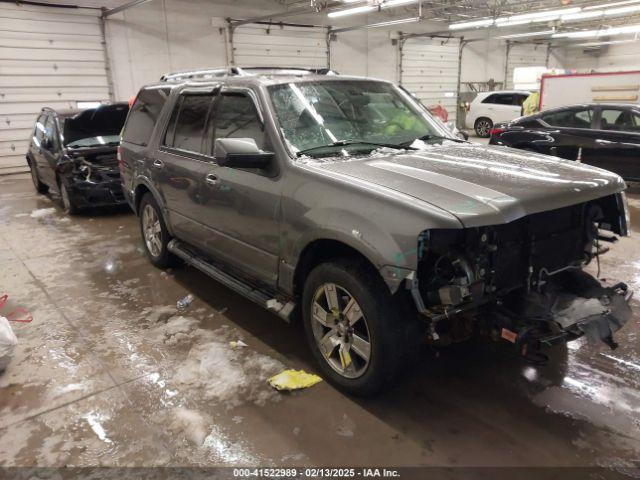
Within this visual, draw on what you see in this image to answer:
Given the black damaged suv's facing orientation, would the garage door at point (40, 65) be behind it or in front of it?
behind

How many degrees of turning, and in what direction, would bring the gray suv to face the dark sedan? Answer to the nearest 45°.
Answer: approximately 90° to its left

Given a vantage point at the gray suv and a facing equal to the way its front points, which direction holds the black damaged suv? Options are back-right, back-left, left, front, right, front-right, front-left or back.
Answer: back

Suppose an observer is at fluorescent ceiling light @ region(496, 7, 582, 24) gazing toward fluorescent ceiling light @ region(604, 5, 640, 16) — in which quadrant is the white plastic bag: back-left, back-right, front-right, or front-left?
back-right

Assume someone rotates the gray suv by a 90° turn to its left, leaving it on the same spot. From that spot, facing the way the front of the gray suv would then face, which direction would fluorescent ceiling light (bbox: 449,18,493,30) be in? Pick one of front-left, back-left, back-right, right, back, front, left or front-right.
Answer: front-left

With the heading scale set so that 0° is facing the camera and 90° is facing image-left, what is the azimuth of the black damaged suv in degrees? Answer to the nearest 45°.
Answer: approximately 315°
